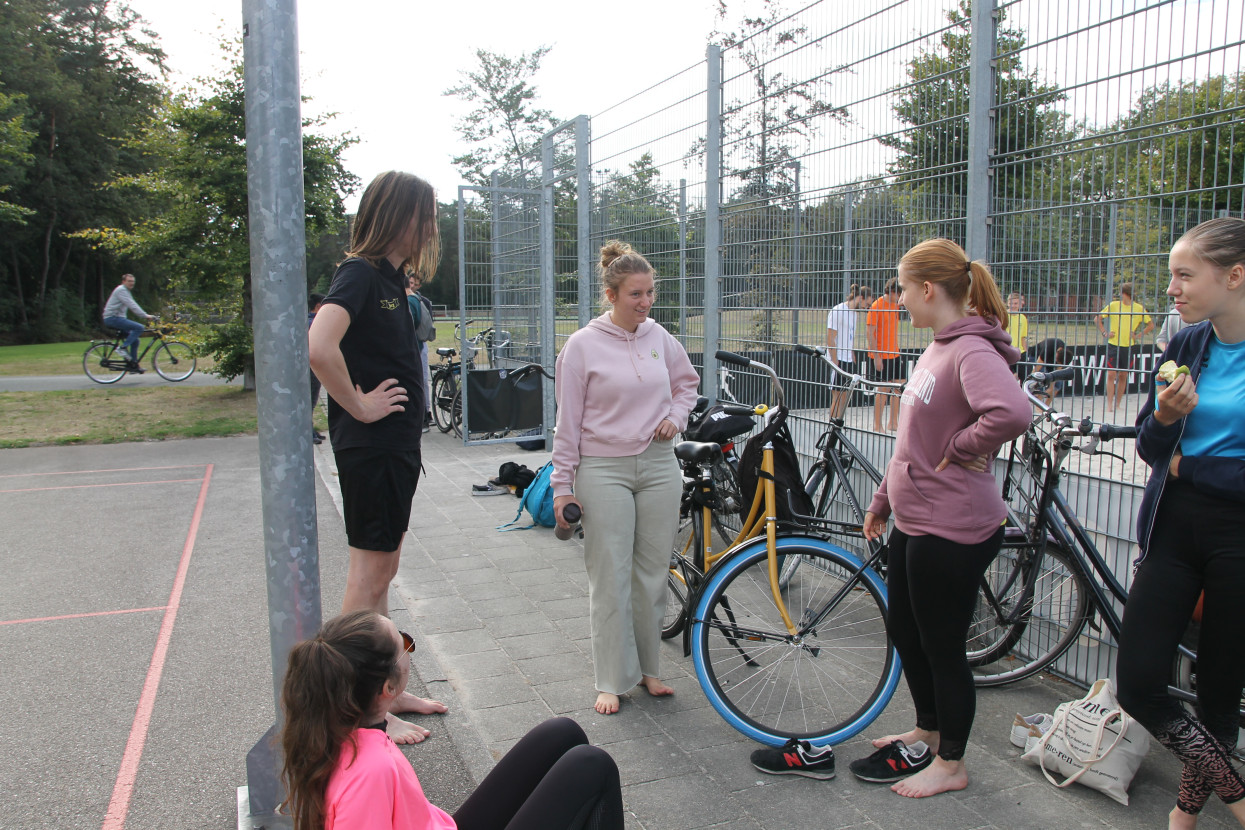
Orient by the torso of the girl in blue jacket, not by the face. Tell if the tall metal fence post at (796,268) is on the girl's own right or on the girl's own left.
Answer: on the girl's own right

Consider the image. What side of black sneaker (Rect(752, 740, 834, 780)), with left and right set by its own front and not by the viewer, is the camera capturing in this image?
left

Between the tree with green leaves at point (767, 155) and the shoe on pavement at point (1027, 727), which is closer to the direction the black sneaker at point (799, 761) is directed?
the tree with green leaves

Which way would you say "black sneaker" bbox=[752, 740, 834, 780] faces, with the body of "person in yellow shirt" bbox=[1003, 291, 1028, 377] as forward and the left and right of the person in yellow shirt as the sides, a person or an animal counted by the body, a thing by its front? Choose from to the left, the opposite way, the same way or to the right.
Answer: to the right

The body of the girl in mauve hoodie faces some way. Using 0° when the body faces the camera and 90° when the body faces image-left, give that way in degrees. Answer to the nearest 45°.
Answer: approximately 45°

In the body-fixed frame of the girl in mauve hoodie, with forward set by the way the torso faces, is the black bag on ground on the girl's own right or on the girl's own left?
on the girl's own right

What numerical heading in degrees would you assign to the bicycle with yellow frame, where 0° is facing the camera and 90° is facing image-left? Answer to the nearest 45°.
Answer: approximately 315°

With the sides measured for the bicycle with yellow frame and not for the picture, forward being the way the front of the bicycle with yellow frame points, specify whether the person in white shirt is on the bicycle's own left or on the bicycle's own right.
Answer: on the bicycle's own left

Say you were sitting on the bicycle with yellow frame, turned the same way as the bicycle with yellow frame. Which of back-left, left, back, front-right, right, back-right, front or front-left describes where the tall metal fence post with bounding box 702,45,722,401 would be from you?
back-left
